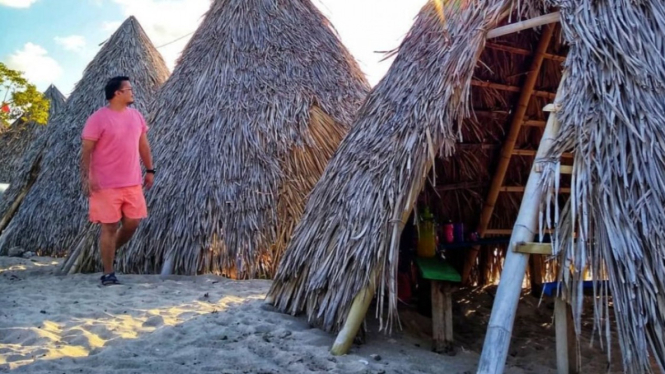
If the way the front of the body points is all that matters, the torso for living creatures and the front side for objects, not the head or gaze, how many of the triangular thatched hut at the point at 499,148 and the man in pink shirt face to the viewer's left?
0

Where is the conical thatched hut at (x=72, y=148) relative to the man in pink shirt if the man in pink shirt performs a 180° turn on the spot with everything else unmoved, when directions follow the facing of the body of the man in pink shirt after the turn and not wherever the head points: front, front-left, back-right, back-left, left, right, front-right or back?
front-right

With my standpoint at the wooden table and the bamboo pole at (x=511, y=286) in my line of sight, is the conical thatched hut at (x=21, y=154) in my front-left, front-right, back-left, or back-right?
back-right

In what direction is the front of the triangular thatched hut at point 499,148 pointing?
toward the camera

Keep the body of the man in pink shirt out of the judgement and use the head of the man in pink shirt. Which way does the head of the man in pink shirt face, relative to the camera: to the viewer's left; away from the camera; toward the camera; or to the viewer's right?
to the viewer's right

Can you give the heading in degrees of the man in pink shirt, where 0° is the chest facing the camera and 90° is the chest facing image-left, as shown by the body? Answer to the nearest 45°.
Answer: approximately 315°
